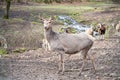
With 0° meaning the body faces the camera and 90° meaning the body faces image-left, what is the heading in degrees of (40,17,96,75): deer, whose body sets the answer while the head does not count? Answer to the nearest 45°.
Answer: approximately 90°
